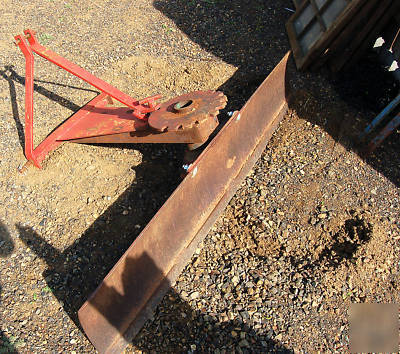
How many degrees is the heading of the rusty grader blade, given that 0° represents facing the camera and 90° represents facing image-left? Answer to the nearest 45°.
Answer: approximately 315°
